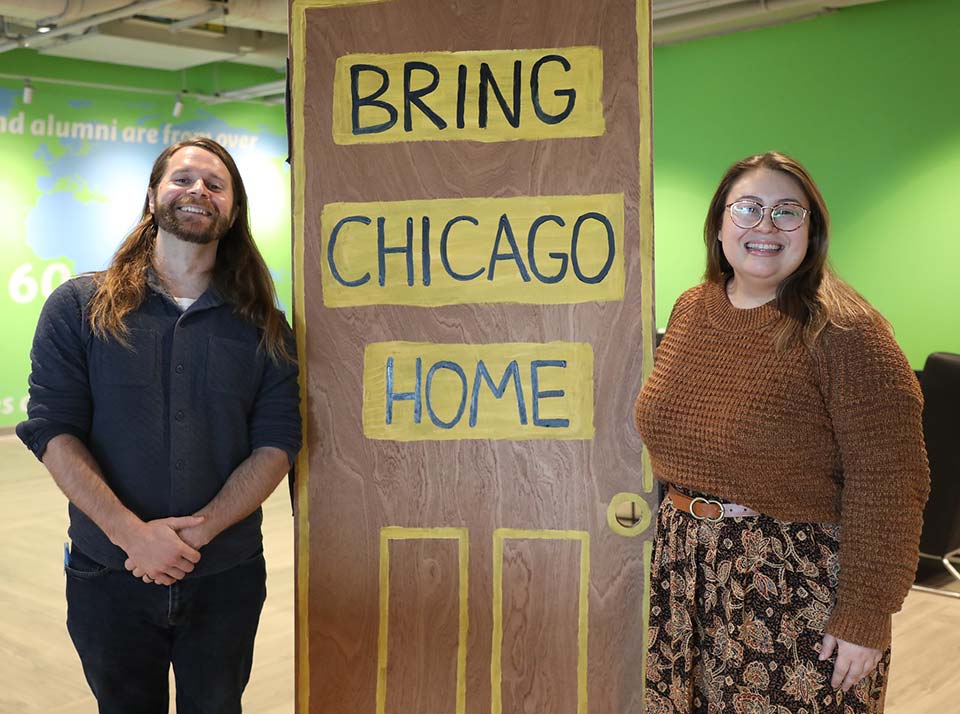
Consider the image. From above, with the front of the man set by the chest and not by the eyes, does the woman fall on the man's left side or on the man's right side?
on the man's left side

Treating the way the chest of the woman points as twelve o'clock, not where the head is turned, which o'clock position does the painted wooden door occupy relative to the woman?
The painted wooden door is roughly at 2 o'clock from the woman.

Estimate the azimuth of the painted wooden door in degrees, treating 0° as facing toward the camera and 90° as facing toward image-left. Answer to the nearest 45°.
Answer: approximately 0°

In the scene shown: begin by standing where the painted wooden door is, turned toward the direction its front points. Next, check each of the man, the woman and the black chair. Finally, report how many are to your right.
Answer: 1

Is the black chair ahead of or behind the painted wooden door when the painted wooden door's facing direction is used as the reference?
behind

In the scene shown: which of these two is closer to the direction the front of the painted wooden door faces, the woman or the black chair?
the woman

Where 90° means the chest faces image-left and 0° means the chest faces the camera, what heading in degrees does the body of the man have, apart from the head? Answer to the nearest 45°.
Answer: approximately 0°

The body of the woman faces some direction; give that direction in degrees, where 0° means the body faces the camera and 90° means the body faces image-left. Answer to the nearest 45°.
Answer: approximately 45°

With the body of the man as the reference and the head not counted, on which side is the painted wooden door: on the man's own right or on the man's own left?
on the man's own left
